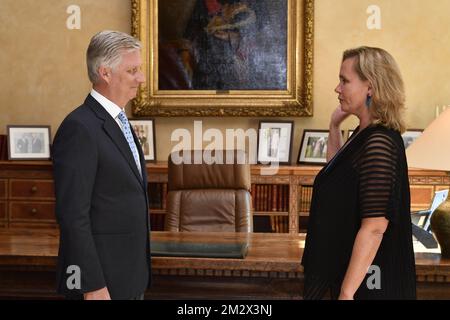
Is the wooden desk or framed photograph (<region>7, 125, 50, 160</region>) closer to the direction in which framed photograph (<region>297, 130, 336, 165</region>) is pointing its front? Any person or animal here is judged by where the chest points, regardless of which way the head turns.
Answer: the wooden desk

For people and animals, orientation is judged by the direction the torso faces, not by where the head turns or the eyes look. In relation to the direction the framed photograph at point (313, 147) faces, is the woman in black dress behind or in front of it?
in front

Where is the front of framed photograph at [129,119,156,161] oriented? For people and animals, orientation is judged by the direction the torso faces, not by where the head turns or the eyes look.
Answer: toward the camera

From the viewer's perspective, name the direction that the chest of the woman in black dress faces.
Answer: to the viewer's left

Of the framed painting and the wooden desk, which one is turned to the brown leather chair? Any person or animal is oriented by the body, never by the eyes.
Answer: the framed painting

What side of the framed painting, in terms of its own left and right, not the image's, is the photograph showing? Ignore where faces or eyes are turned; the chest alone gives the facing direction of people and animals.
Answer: front

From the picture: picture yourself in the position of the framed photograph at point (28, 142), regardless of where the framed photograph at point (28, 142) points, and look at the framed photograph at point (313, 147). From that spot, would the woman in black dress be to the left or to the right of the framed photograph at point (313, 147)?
right

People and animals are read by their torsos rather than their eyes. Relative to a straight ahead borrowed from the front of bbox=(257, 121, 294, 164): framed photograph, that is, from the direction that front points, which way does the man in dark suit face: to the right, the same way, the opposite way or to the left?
to the left

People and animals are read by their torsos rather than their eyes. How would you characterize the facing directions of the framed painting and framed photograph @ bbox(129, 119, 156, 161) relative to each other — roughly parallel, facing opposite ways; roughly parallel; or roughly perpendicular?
roughly parallel

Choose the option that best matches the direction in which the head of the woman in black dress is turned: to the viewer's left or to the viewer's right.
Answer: to the viewer's left

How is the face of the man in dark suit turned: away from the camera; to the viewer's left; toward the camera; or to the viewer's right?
to the viewer's right

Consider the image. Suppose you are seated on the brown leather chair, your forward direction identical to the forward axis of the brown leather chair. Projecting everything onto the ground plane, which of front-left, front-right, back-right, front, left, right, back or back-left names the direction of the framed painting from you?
back

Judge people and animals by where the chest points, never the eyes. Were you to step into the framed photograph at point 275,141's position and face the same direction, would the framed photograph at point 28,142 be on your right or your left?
on your right

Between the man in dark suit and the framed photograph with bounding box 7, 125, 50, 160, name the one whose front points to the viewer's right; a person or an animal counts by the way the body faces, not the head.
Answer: the man in dark suit

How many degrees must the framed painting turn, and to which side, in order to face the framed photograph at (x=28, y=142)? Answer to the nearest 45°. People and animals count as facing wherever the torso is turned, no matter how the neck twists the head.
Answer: approximately 90° to its right

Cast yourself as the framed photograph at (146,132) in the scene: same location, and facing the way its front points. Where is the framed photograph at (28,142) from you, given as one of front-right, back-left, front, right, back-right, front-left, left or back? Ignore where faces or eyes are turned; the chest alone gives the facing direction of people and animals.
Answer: right

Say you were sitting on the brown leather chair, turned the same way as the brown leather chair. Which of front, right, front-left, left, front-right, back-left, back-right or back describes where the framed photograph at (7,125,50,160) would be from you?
back-right
